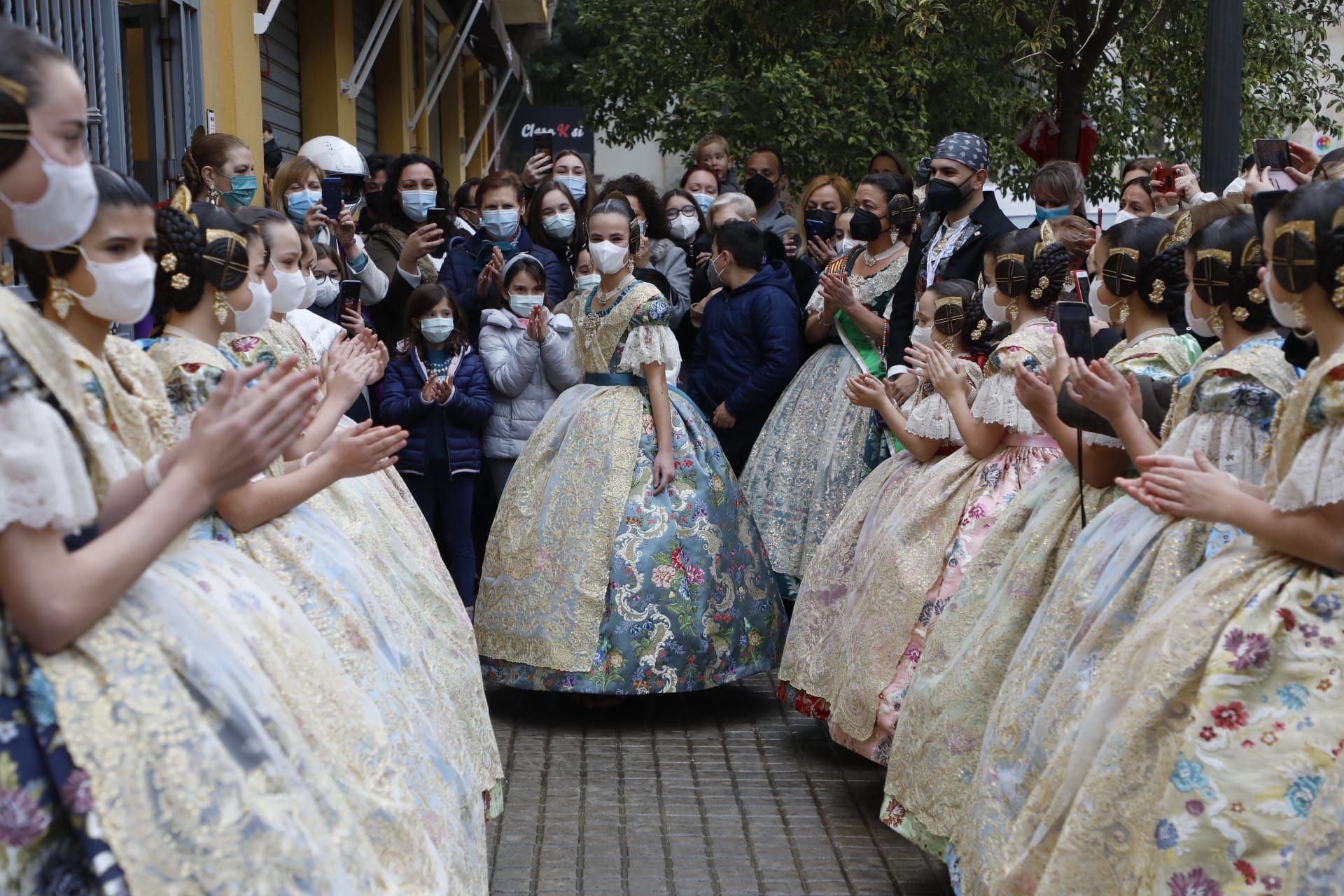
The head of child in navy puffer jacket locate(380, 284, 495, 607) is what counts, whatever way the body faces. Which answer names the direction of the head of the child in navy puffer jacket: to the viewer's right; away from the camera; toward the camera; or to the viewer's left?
toward the camera

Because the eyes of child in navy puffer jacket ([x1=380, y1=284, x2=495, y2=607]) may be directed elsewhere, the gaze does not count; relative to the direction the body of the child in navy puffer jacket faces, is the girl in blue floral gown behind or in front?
in front

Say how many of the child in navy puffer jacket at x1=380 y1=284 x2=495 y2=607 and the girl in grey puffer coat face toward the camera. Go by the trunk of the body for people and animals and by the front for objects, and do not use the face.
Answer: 2

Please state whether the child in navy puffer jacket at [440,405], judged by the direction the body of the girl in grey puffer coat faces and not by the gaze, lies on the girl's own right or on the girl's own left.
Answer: on the girl's own right

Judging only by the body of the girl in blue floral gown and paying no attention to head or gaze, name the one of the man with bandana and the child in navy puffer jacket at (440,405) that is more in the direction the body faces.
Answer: the child in navy puffer jacket

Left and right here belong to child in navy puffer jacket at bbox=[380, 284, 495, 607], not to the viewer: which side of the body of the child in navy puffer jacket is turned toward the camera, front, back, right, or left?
front

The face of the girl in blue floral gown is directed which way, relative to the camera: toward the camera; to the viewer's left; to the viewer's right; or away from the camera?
toward the camera

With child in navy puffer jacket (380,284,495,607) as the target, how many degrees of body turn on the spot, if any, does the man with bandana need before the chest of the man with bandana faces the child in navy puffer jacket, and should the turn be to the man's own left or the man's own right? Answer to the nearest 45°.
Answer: approximately 45° to the man's own right

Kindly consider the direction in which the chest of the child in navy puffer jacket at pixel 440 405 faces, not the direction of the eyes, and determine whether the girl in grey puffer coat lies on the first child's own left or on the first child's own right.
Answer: on the first child's own left

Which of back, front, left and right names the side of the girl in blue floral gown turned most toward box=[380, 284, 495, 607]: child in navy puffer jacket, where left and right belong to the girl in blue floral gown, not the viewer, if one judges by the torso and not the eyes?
right

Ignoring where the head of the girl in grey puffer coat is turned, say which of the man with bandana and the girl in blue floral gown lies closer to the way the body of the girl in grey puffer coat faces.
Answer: the girl in blue floral gown

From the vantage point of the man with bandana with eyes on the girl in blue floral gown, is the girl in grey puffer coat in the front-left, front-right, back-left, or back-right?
front-right

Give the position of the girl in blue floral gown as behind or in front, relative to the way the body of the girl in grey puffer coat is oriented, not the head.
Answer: in front

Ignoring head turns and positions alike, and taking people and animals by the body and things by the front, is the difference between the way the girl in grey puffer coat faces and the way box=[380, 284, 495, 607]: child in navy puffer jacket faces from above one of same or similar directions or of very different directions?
same or similar directions

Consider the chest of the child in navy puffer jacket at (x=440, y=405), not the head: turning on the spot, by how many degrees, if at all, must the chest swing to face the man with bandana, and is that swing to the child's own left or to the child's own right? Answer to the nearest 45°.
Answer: approximately 90° to the child's own left

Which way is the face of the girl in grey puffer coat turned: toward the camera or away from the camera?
toward the camera

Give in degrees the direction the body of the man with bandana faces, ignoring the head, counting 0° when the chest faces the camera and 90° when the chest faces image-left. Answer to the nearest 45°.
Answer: approximately 45°
